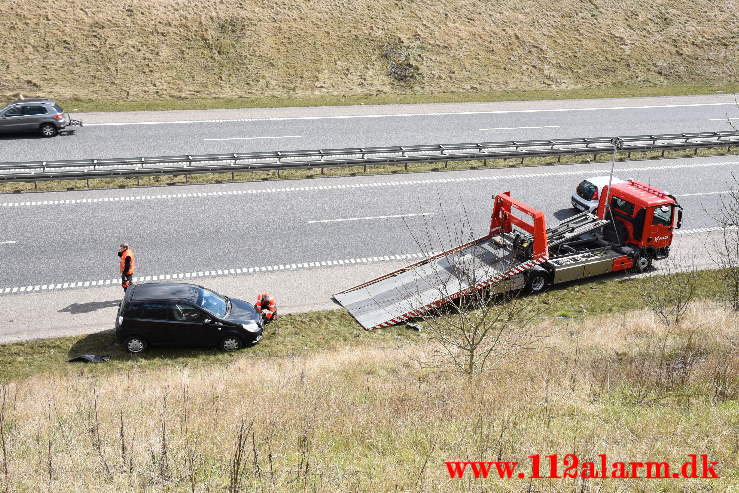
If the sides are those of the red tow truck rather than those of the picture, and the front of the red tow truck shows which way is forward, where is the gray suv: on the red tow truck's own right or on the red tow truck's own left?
on the red tow truck's own left

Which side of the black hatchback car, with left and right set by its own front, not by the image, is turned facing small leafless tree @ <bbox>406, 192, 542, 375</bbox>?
front

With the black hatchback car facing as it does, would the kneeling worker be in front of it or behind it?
in front

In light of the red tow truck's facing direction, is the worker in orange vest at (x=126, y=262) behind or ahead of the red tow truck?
behind

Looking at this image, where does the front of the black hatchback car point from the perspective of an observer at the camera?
facing to the right of the viewer

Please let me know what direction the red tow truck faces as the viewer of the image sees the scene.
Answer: facing away from the viewer and to the right of the viewer

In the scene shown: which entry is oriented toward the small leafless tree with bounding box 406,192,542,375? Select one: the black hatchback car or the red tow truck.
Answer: the black hatchback car

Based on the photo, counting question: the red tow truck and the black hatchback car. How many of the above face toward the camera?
0
